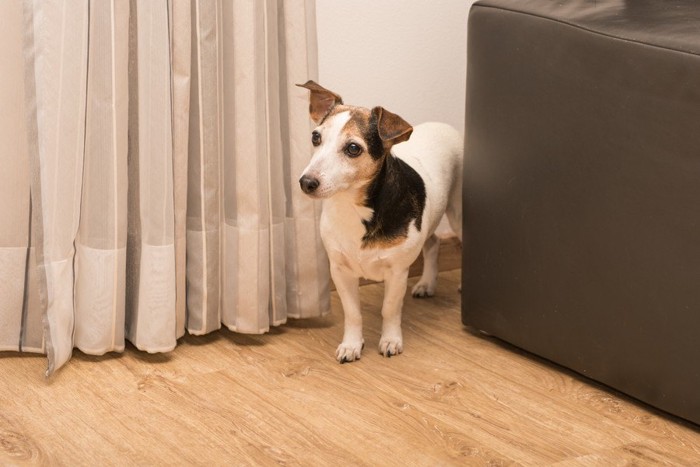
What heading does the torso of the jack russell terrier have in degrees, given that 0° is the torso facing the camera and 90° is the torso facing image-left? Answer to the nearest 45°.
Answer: approximately 45°
